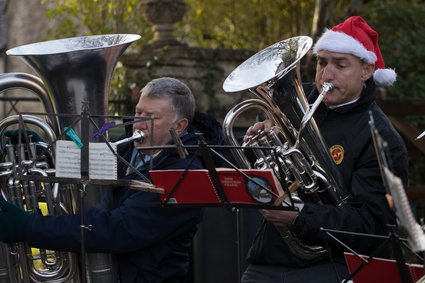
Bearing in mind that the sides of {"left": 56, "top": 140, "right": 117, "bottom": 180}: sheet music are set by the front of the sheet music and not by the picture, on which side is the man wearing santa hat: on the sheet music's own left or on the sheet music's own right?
on the sheet music's own left

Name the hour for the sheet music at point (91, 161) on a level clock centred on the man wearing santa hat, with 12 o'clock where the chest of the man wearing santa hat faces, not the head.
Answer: The sheet music is roughly at 1 o'clock from the man wearing santa hat.

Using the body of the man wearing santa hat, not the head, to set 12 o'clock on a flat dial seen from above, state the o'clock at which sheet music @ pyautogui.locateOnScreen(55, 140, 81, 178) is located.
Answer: The sheet music is roughly at 1 o'clock from the man wearing santa hat.

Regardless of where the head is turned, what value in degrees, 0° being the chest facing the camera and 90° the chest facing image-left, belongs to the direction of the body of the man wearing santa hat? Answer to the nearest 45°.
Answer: approximately 45°

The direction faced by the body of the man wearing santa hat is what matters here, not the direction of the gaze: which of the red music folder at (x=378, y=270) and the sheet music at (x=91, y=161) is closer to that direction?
the sheet music
